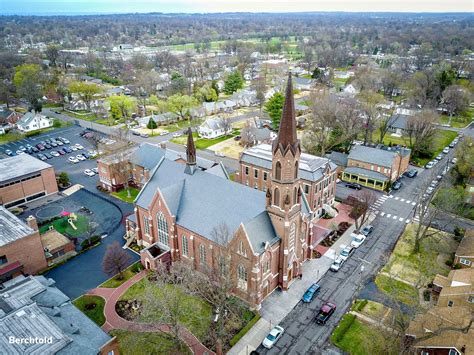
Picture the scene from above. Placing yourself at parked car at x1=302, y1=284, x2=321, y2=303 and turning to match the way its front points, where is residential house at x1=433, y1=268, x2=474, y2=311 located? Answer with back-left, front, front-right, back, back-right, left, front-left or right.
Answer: back-left

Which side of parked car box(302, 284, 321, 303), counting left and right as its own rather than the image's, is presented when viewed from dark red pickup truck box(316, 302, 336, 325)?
left

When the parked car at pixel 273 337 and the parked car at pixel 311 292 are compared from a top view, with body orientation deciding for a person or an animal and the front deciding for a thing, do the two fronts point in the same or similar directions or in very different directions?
same or similar directions

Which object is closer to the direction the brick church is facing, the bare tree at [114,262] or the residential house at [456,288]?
the residential house

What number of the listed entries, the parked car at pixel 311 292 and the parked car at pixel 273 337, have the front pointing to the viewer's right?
0

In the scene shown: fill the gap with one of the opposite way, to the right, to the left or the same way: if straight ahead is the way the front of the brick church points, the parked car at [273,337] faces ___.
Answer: to the right

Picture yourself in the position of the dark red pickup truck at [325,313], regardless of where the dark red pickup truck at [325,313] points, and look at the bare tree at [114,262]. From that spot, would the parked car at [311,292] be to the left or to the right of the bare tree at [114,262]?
right

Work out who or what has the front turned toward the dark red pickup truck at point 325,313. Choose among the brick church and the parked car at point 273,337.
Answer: the brick church

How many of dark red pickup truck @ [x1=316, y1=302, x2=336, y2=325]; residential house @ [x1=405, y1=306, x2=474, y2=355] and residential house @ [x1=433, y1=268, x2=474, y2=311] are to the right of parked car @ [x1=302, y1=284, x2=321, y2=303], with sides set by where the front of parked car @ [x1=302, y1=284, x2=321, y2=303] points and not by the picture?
0

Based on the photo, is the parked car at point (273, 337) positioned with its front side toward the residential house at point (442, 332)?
no

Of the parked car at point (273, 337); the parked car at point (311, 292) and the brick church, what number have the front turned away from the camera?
0

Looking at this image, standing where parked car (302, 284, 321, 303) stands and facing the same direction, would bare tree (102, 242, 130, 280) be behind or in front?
in front

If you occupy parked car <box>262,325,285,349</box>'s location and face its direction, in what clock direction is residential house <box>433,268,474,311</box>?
The residential house is roughly at 7 o'clock from the parked car.

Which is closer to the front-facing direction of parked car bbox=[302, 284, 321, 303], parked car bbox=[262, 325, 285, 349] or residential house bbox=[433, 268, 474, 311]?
the parked car

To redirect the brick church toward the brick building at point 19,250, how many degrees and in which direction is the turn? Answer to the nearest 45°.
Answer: approximately 135° to its right

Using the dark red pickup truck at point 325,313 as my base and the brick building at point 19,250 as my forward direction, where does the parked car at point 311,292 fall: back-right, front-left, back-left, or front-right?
front-right

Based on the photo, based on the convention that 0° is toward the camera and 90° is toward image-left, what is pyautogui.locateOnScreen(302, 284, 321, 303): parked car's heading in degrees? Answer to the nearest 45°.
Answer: approximately 45°

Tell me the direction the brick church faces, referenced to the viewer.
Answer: facing the viewer and to the right of the viewer
